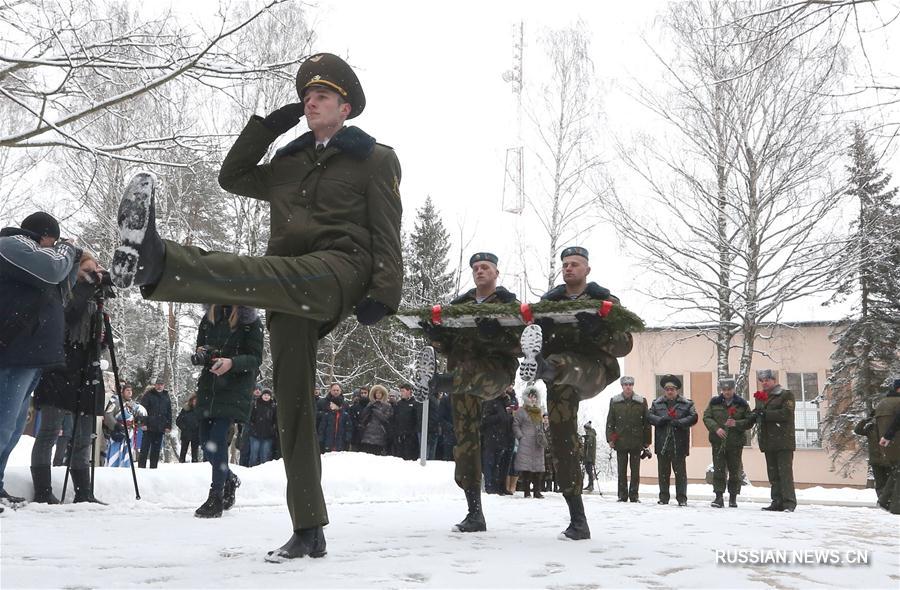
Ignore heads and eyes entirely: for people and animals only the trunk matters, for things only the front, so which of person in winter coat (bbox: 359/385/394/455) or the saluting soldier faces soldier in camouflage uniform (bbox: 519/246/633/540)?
the person in winter coat

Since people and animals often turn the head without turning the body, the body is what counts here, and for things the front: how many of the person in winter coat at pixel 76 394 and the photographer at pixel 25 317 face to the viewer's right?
2

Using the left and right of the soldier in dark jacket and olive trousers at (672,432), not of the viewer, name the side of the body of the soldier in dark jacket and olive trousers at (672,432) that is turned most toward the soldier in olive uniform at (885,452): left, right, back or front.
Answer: left

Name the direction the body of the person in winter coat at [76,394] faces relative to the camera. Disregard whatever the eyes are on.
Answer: to the viewer's right

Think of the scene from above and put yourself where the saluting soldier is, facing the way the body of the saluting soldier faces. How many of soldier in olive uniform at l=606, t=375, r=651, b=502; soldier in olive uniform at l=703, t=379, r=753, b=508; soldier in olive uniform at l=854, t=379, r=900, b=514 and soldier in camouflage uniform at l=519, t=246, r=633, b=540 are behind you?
4

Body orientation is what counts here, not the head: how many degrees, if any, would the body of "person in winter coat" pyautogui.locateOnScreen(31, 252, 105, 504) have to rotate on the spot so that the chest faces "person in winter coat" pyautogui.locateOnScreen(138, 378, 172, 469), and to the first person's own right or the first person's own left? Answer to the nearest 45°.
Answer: approximately 90° to the first person's own left

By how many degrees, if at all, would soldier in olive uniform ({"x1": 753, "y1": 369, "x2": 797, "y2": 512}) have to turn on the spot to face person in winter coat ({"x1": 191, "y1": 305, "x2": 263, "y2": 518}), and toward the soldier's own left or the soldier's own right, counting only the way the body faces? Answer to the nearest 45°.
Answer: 0° — they already face them

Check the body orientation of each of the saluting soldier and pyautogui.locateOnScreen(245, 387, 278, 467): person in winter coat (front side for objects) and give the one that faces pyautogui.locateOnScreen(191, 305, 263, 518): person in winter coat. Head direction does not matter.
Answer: pyautogui.locateOnScreen(245, 387, 278, 467): person in winter coat

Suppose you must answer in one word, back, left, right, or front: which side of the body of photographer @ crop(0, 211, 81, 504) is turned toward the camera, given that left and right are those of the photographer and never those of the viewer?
right
